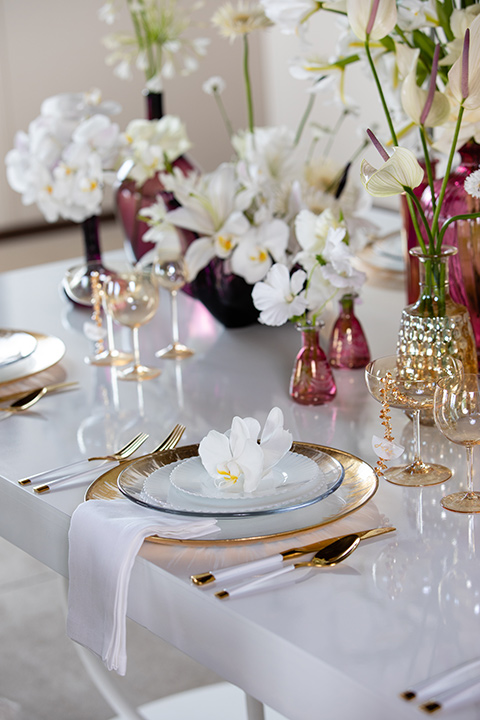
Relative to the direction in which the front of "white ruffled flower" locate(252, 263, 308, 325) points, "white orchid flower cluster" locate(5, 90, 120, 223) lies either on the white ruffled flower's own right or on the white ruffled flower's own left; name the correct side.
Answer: on the white ruffled flower's own right

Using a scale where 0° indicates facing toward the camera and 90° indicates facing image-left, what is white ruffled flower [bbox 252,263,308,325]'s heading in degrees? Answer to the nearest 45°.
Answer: approximately 45°
